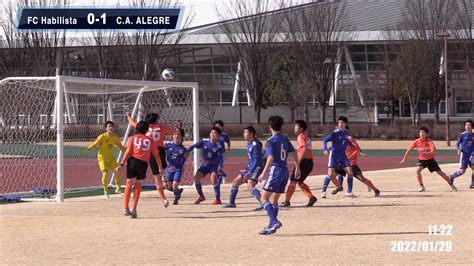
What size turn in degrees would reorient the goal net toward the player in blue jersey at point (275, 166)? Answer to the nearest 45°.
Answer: approximately 45° to its right

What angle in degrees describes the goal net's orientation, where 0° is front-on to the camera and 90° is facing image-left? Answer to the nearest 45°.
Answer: approximately 315°

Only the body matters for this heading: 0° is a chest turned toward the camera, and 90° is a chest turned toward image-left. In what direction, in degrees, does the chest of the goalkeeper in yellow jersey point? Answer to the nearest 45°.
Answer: approximately 0°

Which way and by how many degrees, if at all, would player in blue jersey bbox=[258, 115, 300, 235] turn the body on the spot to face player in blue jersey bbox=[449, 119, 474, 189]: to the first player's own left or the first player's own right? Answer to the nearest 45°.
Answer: approximately 90° to the first player's own right

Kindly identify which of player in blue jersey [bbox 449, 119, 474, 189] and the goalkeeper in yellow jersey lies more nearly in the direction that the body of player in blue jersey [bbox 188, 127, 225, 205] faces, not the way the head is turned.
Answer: the goalkeeper in yellow jersey
